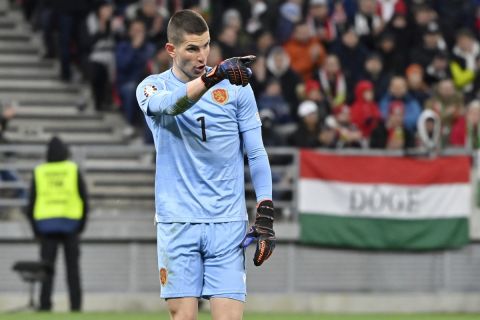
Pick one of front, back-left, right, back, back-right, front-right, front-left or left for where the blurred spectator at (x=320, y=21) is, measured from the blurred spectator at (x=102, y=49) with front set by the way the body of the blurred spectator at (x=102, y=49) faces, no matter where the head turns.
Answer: left

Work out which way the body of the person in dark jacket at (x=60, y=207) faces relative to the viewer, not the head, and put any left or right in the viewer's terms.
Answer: facing away from the viewer

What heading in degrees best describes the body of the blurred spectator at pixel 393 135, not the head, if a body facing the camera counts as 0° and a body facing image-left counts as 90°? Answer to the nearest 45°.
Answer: approximately 0°
